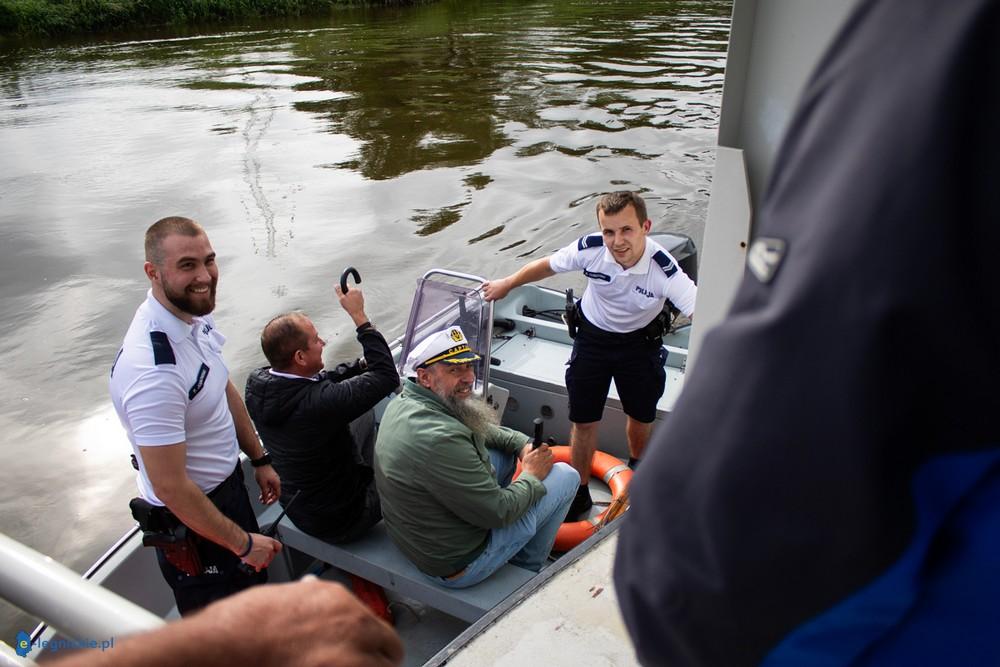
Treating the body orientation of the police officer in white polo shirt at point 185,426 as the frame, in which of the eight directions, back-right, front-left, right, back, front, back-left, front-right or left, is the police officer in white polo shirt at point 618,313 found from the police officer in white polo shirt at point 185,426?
front-left

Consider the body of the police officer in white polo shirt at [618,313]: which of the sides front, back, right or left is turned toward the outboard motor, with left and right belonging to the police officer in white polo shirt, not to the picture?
back

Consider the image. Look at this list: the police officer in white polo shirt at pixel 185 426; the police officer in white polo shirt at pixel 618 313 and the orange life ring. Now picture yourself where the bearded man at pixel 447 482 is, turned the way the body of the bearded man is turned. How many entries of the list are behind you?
1

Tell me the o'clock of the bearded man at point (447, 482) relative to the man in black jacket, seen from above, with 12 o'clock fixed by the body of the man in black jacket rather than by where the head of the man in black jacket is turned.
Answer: The bearded man is roughly at 3 o'clock from the man in black jacket.

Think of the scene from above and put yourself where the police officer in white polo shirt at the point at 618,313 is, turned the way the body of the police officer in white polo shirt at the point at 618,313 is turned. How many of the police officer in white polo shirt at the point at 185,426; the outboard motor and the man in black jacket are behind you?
1

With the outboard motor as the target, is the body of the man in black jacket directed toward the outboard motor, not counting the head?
yes

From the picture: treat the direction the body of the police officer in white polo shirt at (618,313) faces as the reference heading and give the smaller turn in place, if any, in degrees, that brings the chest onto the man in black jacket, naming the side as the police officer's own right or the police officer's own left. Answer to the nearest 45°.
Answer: approximately 45° to the police officer's own right

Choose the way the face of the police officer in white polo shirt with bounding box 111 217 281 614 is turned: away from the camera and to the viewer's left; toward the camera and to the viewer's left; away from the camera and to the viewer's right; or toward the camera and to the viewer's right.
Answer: toward the camera and to the viewer's right

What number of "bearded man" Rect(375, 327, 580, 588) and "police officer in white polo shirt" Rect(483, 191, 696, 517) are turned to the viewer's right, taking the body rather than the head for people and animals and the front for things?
1

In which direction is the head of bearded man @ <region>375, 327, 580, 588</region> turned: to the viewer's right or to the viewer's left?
to the viewer's right

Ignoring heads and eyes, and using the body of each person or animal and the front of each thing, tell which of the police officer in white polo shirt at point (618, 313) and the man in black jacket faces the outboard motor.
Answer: the man in black jacket

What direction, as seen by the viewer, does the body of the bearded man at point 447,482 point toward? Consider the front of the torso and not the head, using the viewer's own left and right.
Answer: facing to the right of the viewer
